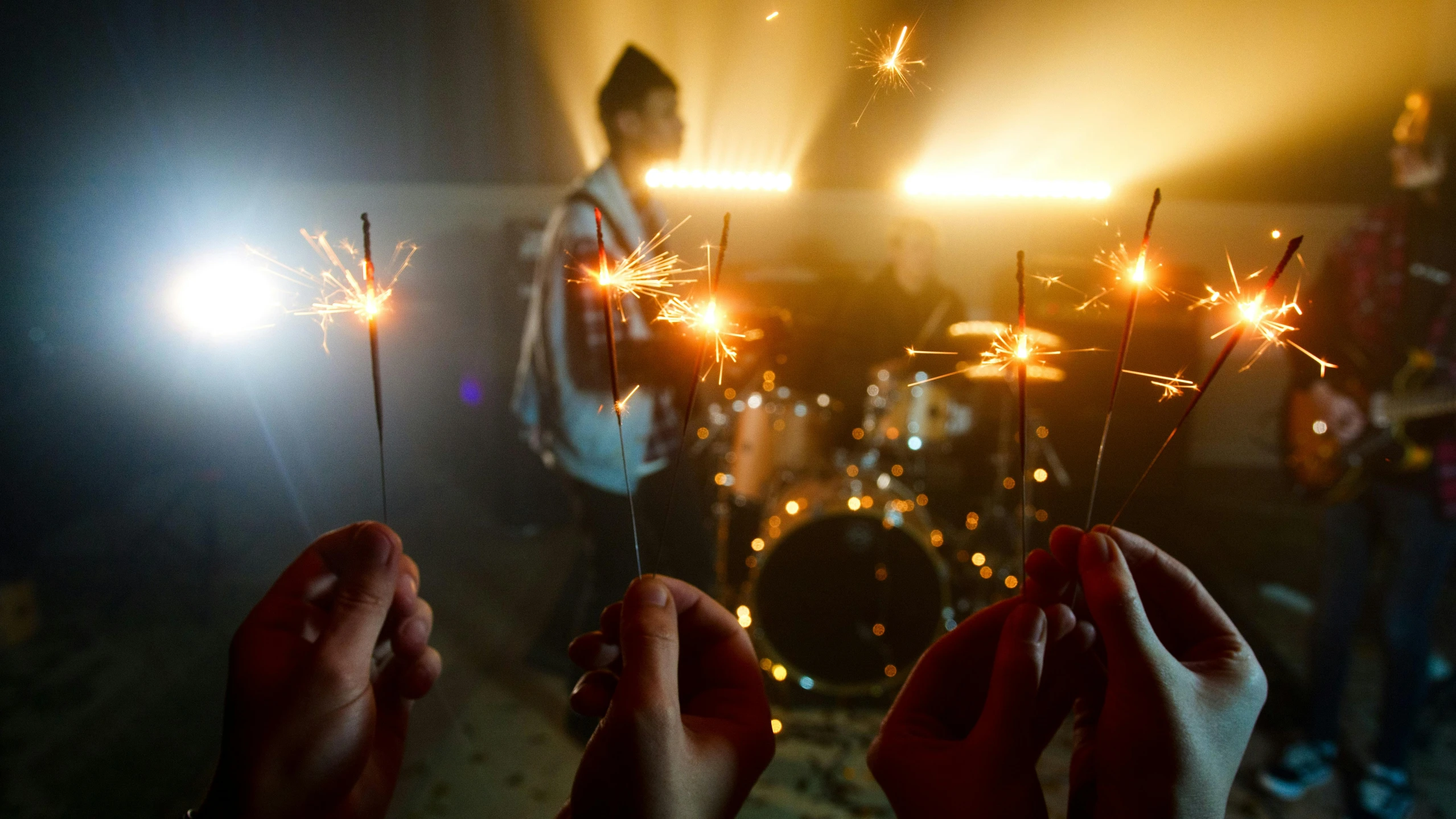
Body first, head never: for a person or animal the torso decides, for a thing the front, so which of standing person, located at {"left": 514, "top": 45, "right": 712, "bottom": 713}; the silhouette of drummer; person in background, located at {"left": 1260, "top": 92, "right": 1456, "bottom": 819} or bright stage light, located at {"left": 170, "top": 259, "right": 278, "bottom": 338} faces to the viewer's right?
the standing person

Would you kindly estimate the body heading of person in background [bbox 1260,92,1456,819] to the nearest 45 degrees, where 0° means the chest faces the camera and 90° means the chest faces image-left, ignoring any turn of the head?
approximately 0°

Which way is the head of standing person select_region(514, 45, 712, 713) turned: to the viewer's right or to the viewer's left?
to the viewer's right

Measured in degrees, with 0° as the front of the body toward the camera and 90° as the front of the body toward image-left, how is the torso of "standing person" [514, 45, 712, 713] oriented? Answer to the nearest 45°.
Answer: approximately 270°

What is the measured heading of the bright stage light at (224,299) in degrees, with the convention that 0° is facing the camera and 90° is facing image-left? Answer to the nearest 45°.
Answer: approximately 0°
